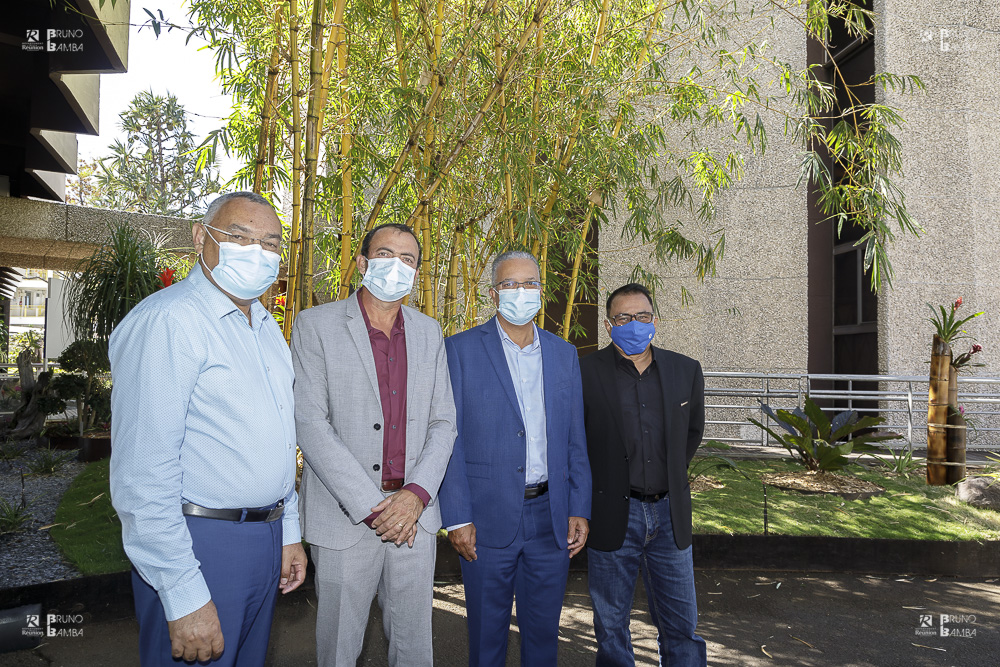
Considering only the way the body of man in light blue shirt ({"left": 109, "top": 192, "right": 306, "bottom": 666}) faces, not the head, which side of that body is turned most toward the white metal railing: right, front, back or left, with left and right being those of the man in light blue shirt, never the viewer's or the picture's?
left

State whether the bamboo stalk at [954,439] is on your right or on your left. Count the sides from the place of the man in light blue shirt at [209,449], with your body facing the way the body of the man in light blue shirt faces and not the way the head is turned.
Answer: on your left

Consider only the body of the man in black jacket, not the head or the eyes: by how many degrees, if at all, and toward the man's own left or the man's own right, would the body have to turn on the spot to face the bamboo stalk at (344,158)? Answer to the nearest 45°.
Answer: approximately 135° to the man's own right

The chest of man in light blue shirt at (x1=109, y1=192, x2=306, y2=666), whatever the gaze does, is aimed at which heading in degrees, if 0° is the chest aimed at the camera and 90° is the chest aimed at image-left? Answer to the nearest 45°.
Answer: approximately 315°

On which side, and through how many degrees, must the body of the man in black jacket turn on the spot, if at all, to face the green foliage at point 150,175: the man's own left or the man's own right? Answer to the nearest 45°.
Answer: approximately 135° to the man's own right

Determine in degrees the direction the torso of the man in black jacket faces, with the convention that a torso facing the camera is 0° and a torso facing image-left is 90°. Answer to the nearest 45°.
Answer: approximately 0°
